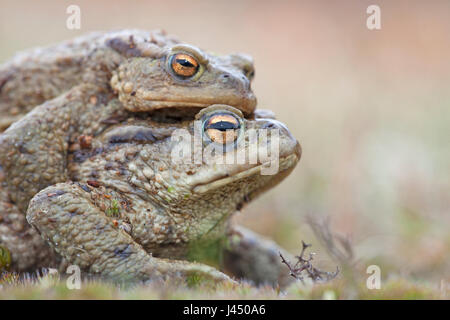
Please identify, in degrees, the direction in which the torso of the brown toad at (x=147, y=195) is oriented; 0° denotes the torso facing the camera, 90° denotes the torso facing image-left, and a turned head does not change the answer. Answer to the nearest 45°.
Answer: approximately 270°
